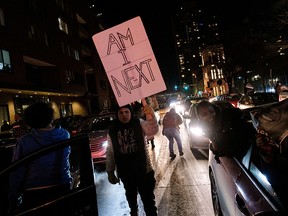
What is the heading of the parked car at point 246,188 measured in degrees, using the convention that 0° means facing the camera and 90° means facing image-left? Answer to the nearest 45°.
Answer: approximately 135°

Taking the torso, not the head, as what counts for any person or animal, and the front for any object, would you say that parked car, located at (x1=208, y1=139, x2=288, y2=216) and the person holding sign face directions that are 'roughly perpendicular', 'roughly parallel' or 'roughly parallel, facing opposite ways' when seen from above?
roughly parallel, facing opposite ways

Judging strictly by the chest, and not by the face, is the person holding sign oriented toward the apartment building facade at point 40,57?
no

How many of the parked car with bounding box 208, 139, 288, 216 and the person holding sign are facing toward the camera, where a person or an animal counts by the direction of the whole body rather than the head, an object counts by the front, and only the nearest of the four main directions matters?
1

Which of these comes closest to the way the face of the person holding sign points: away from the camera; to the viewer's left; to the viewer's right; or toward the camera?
toward the camera

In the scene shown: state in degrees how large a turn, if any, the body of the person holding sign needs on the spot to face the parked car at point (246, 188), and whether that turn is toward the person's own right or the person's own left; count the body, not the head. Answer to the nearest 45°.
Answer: approximately 45° to the person's own left

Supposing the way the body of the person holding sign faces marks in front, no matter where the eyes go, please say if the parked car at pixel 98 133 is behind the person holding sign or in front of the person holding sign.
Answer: behind

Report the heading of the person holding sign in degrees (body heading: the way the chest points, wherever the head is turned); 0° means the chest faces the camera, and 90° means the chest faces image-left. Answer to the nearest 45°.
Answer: approximately 0°

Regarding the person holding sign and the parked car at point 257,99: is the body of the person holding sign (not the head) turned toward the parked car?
no
